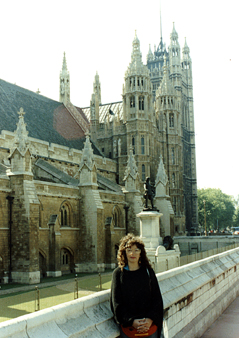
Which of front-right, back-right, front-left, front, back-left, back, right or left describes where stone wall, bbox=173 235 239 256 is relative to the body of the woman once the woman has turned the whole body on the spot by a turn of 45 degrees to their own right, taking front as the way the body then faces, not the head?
back-right

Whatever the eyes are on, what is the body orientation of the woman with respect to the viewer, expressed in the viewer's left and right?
facing the viewer

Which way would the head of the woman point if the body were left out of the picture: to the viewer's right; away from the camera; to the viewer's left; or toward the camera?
toward the camera
